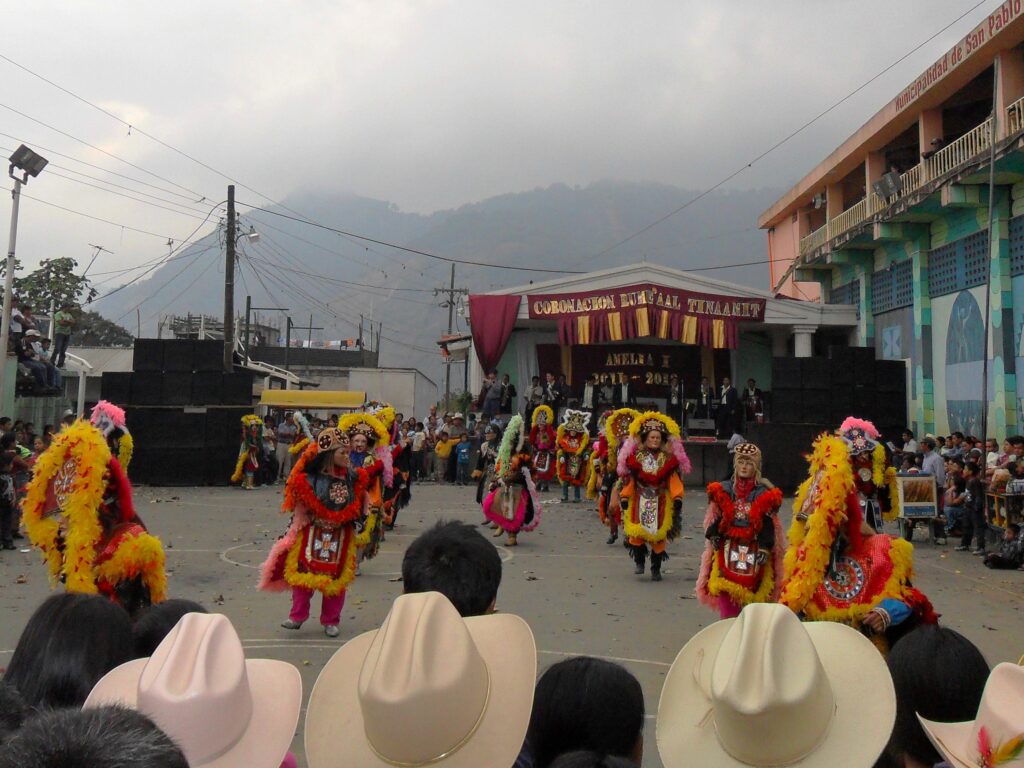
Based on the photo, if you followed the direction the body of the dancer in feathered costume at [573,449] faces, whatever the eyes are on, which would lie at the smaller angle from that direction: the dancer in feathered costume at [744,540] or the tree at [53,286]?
the dancer in feathered costume

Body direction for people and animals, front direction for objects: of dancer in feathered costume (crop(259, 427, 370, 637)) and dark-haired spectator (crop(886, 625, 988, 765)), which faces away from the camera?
the dark-haired spectator

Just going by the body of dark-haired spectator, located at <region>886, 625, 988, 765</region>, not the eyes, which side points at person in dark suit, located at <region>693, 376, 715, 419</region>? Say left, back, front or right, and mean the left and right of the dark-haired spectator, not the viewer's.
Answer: front

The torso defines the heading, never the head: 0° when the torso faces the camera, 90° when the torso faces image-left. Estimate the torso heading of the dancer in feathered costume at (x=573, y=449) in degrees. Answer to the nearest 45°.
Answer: approximately 0°

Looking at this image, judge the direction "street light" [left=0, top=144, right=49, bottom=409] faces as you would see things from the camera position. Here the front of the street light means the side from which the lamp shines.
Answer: facing to the right of the viewer

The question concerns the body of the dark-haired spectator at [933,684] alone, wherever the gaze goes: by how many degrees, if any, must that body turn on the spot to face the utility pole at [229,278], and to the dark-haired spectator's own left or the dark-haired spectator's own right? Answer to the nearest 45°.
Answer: approximately 45° to the dark-haired spectator's own left

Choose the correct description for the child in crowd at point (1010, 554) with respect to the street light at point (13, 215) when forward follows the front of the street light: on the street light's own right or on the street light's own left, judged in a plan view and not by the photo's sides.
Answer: on the street light's own right

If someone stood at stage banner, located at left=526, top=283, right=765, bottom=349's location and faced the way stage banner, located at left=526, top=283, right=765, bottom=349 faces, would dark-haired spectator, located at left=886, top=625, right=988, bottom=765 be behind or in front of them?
in front

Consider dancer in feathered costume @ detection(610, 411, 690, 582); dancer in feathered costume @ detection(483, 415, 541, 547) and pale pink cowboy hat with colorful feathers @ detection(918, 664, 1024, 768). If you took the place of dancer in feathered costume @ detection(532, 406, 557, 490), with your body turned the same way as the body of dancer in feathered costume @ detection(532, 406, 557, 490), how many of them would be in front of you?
3
